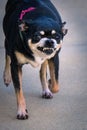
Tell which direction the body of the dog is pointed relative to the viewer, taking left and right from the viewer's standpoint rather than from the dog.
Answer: facing the viewer
